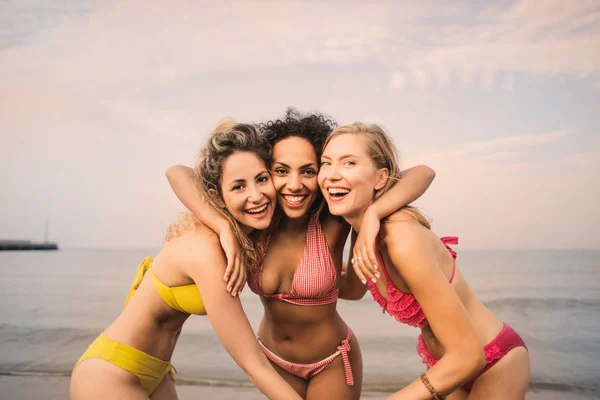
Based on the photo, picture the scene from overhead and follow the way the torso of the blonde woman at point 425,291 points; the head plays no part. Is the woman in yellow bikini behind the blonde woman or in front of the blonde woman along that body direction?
in front

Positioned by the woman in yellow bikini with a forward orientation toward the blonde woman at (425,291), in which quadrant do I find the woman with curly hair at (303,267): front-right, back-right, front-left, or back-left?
front-left

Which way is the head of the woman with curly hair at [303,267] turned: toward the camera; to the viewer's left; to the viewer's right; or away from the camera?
toward the camera

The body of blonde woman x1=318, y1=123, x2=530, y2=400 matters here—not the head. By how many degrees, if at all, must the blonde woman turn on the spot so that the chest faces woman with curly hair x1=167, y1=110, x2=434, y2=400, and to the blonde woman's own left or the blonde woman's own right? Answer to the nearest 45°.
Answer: approximately 45° to the blonde woman's own right
